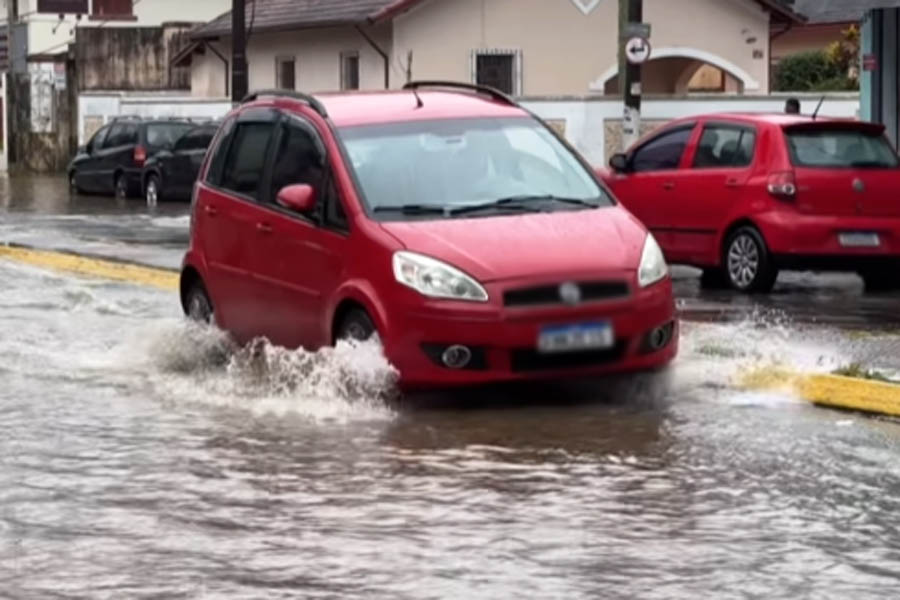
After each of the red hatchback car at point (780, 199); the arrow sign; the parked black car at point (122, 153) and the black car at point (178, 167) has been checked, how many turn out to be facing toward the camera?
1

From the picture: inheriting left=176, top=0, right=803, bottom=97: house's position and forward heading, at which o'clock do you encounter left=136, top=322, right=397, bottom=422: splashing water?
The splashing water is roughly at 12 o'clock from the house.

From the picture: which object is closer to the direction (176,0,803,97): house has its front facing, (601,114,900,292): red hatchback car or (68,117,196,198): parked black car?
the red hatchback car

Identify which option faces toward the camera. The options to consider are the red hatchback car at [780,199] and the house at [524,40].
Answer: the house

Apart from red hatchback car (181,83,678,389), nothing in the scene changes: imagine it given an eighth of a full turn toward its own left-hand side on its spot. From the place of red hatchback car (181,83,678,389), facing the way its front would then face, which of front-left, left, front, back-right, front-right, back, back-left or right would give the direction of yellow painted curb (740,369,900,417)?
front

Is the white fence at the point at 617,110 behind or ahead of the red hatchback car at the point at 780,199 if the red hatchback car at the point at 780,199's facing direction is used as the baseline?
ahead

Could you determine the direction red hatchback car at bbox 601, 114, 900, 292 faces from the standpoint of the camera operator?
facing away from the viewer and to the left of the viewer

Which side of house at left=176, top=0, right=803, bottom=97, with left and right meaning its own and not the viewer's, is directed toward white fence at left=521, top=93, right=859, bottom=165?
front

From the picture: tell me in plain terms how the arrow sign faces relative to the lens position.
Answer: facing the viewer

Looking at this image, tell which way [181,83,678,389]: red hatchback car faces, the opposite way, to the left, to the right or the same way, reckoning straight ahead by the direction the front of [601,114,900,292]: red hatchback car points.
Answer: the opposite way

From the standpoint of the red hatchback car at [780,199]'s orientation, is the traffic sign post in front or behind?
in front

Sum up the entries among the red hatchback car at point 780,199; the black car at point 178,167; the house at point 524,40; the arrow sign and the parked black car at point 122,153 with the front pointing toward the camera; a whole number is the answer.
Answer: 2

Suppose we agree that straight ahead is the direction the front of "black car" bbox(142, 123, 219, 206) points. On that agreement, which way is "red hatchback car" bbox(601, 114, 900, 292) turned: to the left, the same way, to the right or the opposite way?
the same way

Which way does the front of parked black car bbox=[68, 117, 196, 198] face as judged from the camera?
facing away from the viewer and to the left of the viewer

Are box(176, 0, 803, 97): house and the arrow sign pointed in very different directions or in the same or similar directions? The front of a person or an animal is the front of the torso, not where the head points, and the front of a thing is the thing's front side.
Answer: same or similar directions

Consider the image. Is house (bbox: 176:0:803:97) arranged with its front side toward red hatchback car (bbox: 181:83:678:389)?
yes

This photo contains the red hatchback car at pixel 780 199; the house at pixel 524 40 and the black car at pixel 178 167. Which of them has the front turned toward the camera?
the house

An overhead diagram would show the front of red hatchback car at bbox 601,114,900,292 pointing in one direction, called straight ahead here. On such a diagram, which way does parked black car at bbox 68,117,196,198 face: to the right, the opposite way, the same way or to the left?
the same way

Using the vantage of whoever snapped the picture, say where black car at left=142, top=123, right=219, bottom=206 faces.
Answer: facing away from the viewer and to the left of the viewer

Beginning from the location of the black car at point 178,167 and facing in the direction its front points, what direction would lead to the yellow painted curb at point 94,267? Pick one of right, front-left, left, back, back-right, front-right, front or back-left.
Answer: back-left
